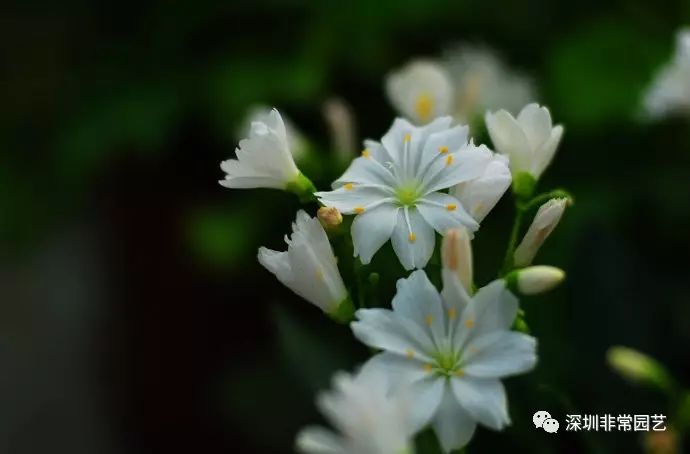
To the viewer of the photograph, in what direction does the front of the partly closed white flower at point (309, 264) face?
facing to the left of the viewer

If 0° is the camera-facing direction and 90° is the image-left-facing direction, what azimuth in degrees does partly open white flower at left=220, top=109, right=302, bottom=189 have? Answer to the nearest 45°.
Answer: approximately 90°

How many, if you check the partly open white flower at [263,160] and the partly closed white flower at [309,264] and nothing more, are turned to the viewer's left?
2
